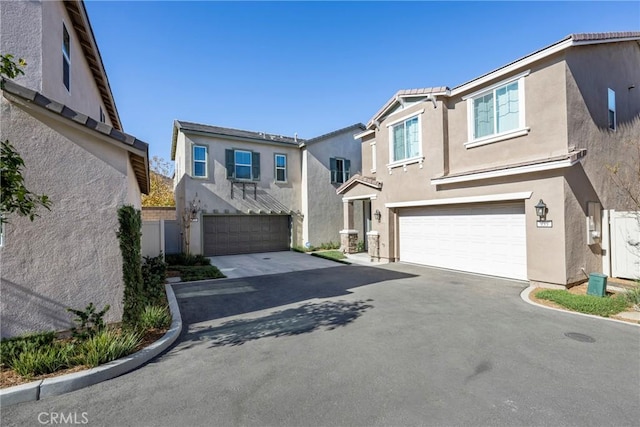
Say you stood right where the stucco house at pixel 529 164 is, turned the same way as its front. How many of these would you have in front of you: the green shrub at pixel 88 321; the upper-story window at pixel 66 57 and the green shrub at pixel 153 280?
3

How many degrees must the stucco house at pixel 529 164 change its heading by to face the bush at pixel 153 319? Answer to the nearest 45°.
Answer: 0° — it already faces it

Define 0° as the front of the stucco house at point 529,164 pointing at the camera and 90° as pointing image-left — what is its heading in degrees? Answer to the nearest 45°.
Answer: approximately 45°

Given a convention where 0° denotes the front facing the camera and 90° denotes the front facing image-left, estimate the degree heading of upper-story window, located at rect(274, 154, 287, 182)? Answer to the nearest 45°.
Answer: approximately 0°

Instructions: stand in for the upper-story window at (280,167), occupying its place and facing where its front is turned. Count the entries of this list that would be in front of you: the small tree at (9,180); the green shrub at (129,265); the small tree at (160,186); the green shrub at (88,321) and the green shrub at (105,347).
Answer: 4

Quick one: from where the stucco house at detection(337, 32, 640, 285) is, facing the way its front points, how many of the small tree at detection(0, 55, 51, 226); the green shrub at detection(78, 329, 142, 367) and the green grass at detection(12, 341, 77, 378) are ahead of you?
3

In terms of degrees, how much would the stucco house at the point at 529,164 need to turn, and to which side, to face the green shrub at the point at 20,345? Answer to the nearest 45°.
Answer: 0° — it already faces it
